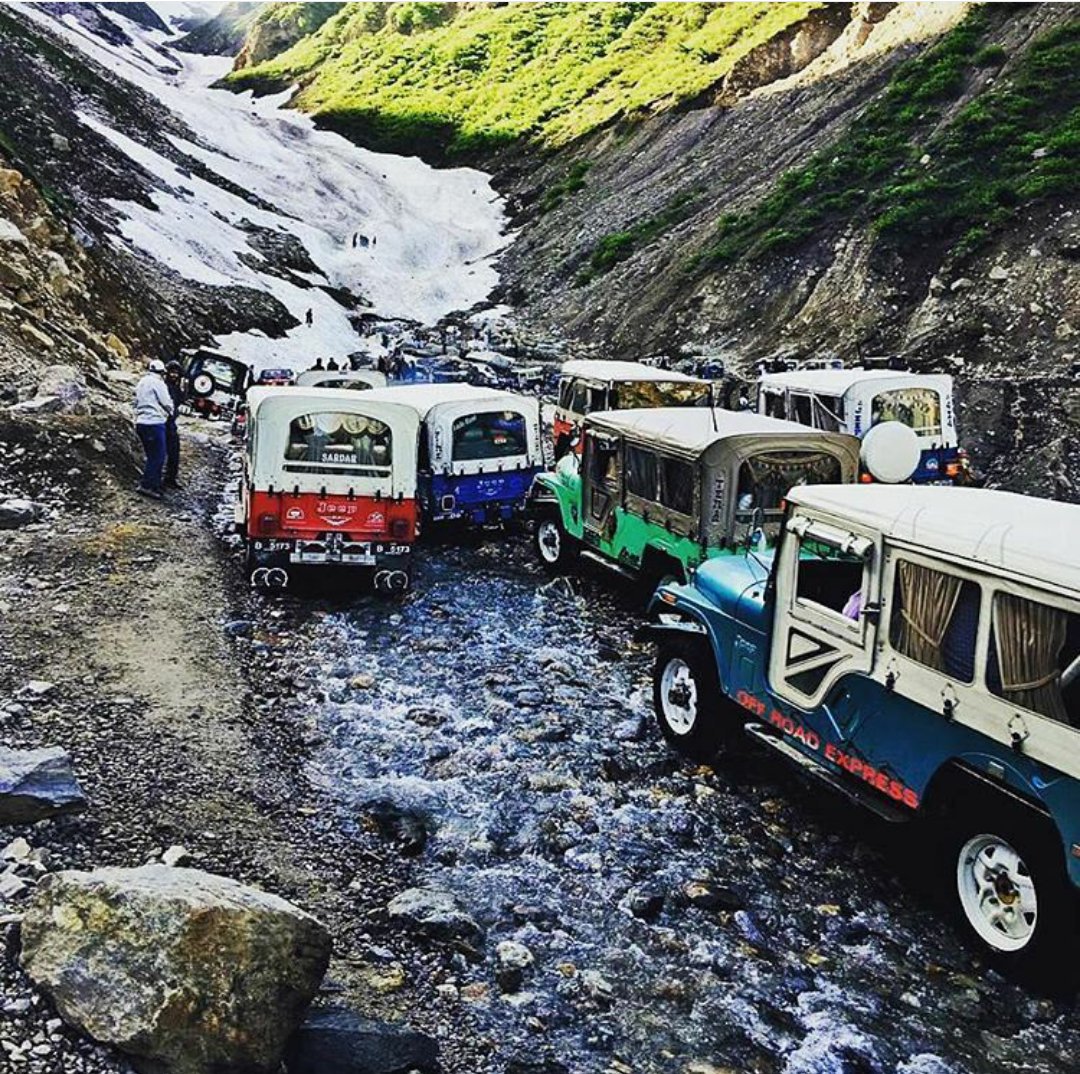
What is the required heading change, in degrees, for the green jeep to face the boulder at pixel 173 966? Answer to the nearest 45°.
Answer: approximately 135° to its left

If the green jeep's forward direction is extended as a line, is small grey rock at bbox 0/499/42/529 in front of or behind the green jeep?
in front

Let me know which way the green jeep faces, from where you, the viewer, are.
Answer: facing away from the viewer and to the left of the viewer

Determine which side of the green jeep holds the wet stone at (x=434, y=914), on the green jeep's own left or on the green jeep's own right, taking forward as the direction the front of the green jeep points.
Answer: on the green jeep's own left

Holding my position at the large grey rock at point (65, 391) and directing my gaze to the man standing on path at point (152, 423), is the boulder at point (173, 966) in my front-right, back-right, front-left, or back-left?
front-right

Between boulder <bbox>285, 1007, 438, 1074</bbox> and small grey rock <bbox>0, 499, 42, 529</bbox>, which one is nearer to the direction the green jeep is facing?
the small grey rock

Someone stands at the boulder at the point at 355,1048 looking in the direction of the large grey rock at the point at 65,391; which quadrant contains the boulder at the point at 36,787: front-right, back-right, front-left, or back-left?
front-left

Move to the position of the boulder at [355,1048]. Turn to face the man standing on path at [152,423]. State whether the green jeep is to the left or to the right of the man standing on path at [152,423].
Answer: right

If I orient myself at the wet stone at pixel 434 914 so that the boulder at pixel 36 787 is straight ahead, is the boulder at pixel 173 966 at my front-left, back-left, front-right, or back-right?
front-left

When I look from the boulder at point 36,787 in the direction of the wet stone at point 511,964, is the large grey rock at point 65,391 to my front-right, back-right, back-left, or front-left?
back-left

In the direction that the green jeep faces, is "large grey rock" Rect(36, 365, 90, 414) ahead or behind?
ahead

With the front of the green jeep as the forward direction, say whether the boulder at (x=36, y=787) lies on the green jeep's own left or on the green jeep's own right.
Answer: on the green jeep's own left

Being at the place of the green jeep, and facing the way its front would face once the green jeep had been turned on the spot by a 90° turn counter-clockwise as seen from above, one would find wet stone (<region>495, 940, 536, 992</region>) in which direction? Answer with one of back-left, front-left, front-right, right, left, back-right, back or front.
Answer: front-left
